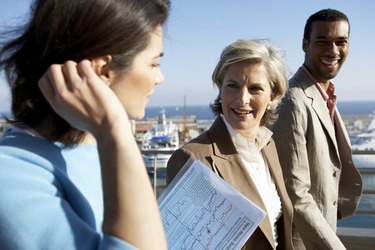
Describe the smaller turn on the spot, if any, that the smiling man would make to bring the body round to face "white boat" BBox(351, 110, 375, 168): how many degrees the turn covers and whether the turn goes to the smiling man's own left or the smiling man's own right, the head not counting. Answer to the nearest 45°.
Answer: approximately 135° to the smiling man's own left

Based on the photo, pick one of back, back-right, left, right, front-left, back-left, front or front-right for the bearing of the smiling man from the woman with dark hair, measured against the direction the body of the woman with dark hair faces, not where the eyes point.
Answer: front-left

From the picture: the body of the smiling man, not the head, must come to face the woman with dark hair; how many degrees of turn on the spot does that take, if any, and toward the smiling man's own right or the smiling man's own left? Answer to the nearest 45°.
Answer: approximately 45° to the smiling man's own right

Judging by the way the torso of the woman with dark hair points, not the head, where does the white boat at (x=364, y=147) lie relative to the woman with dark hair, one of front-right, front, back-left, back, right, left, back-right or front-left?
front-left

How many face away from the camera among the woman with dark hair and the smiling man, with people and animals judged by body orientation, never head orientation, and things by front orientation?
0

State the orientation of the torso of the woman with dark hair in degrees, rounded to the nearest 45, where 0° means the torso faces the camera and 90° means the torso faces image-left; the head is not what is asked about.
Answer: approximately 270°

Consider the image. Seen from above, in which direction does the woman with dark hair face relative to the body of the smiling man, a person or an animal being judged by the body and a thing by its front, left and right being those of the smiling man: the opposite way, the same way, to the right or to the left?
to the left
